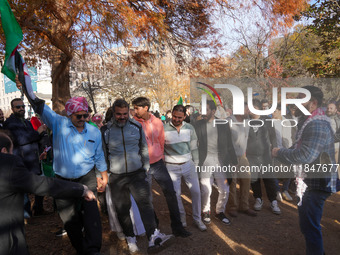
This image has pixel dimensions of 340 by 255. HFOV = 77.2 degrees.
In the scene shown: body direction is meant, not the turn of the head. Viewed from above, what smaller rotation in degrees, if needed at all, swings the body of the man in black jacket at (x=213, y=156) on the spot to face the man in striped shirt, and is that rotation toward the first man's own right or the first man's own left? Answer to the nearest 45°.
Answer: approximately 45° to the first man's own right

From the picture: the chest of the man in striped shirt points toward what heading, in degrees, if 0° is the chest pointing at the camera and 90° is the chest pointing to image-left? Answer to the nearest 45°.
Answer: approximately 0°

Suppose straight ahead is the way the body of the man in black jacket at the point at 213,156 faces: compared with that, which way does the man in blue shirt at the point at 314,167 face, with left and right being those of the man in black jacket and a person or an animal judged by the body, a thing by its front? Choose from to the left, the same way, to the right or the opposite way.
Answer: to the right

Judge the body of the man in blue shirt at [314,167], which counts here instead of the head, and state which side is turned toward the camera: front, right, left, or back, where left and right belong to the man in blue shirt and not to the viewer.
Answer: left

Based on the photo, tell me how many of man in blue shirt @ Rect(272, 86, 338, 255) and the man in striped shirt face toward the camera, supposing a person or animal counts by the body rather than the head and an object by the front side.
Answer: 1

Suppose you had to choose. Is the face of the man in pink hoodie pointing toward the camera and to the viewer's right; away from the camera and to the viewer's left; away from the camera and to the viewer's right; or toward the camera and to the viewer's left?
toward the camera and to the viewer's left

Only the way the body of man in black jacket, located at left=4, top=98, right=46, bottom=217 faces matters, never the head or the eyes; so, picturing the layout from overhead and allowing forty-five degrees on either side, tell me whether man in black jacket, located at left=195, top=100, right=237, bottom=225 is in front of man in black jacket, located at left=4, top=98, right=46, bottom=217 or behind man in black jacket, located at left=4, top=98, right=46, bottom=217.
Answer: in front

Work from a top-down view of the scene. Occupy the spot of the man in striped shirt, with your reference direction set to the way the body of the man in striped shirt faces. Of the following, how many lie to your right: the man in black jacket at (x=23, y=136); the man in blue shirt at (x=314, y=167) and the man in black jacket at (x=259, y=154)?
1

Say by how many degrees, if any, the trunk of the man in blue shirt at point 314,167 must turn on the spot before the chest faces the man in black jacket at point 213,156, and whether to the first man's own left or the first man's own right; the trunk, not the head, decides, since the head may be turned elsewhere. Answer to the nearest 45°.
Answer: approximately 45° to the first man's own right

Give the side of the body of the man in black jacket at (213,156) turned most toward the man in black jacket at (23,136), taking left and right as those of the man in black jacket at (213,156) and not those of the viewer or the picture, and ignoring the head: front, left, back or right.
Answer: right

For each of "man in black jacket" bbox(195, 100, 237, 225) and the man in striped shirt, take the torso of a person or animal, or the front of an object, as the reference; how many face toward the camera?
2
